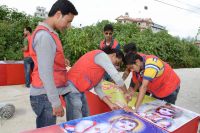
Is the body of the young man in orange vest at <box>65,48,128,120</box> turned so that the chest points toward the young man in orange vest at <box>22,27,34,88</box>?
no

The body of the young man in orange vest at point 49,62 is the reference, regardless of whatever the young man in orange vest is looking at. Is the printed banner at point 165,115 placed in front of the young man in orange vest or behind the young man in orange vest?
in front

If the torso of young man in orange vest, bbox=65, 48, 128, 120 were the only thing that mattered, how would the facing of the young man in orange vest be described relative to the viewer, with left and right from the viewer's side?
facing to the right of the viewer

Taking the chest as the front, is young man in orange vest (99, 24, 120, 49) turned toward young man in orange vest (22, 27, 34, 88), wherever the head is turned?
no

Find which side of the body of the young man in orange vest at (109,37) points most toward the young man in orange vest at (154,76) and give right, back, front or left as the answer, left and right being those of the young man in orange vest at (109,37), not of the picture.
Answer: front

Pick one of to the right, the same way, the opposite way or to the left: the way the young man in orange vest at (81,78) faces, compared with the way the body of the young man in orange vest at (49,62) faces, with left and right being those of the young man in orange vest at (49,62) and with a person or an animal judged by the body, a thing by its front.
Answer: the same way

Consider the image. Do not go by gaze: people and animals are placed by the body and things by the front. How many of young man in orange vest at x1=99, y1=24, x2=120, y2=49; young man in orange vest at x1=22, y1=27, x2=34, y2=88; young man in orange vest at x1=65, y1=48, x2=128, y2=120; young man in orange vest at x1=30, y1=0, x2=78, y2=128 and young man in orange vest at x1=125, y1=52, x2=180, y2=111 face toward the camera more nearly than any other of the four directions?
1

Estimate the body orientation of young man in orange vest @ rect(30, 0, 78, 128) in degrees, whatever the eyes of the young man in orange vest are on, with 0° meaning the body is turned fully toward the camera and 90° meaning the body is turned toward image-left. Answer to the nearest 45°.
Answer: approximately 270°

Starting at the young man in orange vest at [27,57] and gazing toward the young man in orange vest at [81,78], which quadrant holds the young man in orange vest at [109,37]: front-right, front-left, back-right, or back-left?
front-left

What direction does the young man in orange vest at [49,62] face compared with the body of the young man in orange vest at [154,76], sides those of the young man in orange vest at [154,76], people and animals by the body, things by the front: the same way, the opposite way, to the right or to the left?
the opposite way

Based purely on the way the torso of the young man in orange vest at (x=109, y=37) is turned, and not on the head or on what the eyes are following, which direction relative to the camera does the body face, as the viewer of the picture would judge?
toward the camera

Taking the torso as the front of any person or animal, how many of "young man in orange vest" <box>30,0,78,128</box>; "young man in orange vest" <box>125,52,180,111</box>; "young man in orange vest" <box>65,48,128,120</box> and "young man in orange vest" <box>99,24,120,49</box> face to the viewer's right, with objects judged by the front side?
2

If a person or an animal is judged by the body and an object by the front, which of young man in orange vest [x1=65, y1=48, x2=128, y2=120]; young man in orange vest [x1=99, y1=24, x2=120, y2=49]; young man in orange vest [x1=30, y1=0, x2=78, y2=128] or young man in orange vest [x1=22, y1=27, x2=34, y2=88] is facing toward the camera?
young man in orange vest [x1=99, y1=24, x2=120, y2=49]
